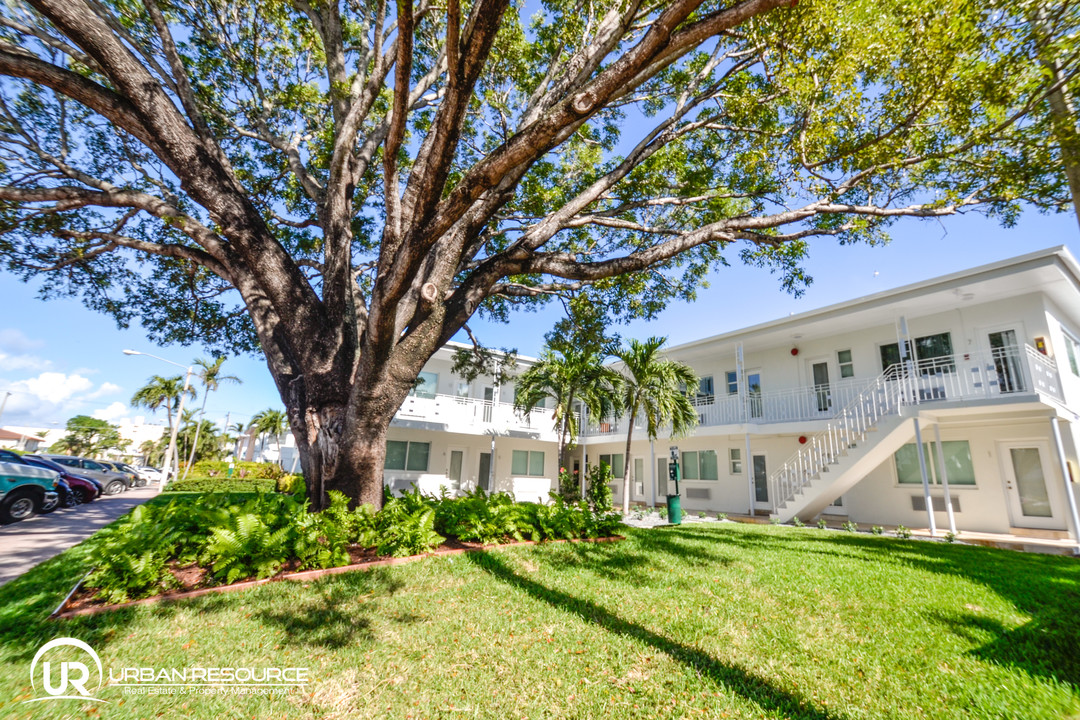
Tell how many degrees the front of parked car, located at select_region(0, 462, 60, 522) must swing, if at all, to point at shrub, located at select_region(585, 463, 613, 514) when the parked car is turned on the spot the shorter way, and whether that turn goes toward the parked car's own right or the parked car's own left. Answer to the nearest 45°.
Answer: approximately 45° to the parked car's own right

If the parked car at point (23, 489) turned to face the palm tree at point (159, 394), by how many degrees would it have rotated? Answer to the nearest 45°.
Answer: approximately 90° to its left

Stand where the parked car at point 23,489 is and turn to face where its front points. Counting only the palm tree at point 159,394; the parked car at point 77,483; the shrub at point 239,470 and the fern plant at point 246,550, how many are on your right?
1

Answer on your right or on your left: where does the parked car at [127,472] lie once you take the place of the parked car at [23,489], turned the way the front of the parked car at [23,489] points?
on your left

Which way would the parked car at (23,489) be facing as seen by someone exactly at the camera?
facing to the right of the viewer

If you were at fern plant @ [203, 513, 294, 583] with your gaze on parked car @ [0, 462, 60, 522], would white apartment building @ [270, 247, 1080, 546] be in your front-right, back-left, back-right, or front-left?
back-right

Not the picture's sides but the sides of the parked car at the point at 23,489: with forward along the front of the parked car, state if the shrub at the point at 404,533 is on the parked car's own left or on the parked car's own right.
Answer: on the parked car's own right

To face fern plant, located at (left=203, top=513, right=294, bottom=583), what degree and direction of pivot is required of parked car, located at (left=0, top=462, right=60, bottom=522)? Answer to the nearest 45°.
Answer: approximately 90° to its right

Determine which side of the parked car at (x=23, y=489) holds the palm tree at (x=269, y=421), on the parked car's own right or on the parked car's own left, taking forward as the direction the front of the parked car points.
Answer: on the parked car's own left
